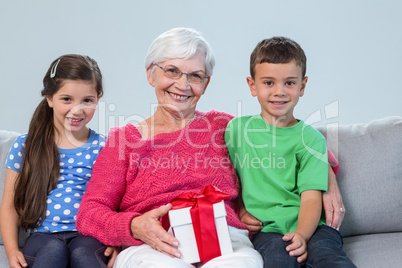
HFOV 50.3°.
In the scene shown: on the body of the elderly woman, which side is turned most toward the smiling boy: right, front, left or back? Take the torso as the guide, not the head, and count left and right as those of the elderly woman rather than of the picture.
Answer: left

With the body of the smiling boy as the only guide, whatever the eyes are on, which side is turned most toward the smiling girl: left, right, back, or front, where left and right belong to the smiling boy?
right

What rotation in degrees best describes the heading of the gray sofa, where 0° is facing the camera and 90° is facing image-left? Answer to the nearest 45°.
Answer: approximately 0°

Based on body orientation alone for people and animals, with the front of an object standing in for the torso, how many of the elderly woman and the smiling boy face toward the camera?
2
